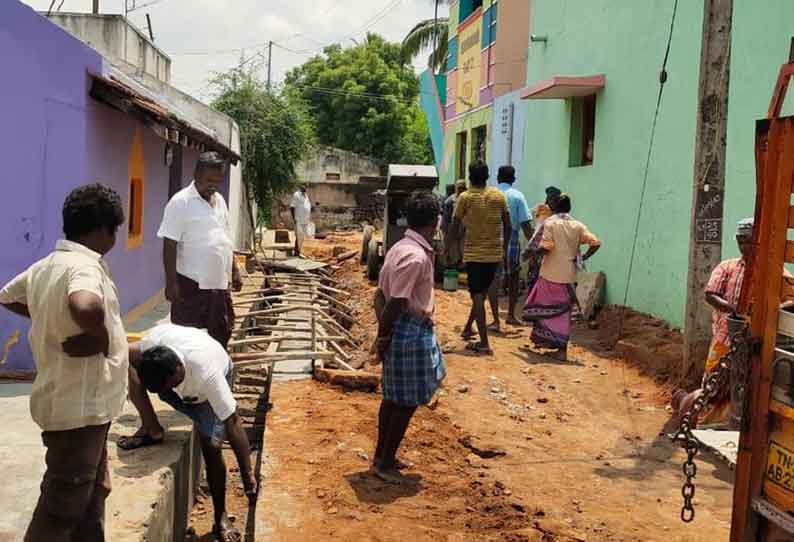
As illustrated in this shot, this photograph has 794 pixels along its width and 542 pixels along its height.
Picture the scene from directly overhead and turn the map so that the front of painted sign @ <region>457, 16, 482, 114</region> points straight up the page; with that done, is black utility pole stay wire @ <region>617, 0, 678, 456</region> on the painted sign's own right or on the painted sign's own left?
on the painted sign's own left

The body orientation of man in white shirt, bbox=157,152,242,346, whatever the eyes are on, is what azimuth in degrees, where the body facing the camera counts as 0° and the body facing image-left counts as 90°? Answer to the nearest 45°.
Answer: approximately 315°

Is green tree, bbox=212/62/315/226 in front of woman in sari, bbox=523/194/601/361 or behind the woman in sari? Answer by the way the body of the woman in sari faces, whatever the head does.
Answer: in front

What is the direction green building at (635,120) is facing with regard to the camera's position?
facing the viewer and to the left of the viewer

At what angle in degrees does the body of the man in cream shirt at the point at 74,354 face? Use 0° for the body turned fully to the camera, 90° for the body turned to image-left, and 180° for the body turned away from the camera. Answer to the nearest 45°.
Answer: approximately 225°

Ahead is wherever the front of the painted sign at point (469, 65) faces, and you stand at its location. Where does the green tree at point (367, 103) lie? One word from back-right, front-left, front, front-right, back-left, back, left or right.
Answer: back-right

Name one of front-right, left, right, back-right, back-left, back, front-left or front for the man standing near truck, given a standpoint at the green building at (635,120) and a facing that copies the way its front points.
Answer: front-left

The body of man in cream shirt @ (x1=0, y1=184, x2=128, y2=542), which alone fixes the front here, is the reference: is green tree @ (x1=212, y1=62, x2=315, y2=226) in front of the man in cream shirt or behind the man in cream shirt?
in front

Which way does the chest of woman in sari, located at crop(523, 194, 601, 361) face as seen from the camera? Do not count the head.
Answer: away from the camera

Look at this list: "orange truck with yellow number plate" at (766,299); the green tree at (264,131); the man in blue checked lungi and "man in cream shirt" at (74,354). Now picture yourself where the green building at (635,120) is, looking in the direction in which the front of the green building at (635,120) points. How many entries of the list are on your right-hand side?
1

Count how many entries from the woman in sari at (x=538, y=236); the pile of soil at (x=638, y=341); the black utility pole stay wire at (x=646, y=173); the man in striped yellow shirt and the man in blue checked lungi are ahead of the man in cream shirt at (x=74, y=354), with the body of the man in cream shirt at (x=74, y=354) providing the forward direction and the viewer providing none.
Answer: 5

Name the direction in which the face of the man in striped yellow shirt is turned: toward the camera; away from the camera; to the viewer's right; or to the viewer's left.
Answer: away from the camera

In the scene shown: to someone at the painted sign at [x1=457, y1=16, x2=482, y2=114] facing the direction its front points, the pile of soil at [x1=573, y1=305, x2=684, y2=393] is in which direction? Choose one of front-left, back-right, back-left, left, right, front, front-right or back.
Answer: front-left

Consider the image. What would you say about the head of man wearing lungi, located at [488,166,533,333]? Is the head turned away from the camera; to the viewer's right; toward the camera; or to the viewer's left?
away from the camera

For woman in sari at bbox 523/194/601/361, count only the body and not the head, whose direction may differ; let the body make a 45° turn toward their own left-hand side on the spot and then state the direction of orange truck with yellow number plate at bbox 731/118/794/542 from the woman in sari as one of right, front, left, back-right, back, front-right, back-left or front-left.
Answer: back-left

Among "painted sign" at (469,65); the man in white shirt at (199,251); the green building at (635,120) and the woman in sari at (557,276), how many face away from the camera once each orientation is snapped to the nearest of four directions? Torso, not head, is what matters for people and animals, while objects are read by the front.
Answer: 1

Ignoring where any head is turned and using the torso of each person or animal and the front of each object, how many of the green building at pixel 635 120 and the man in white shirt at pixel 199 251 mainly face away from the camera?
0
